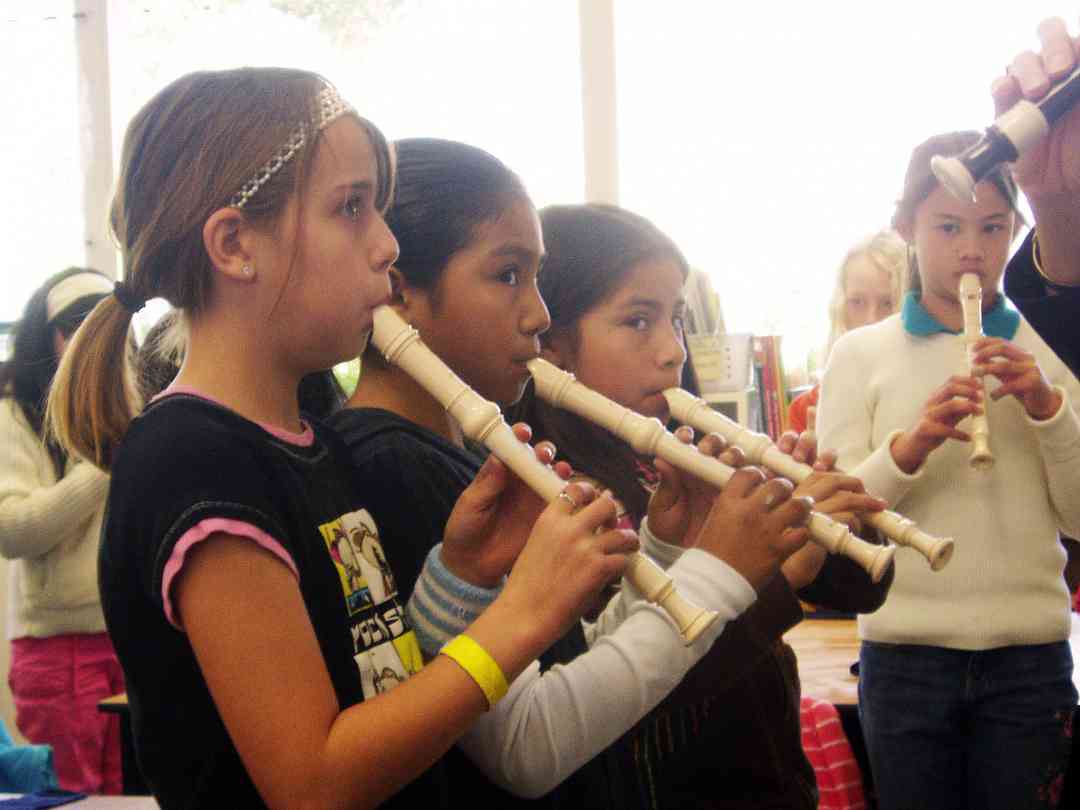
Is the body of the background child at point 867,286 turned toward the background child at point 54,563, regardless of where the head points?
no

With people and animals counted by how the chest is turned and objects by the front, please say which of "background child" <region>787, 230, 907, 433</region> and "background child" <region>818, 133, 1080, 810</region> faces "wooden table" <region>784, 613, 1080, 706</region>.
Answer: "background child" <region>787, 230, 907, 433</region>

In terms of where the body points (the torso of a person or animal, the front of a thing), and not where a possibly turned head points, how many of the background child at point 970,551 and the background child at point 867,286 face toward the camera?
2

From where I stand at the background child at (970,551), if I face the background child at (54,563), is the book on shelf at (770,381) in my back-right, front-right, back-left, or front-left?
front-right

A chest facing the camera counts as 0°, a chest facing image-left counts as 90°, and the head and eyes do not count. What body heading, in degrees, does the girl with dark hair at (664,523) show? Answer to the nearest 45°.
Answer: approximately 315°

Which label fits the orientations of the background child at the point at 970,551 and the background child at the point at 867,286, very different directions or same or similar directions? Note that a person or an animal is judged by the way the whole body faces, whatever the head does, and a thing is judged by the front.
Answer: same or similar directions

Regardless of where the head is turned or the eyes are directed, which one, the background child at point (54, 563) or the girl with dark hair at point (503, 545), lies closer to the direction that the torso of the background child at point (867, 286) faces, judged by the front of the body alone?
the girl with dark hair

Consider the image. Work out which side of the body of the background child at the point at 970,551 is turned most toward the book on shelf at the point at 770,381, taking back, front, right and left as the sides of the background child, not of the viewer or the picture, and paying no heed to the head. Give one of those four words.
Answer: back

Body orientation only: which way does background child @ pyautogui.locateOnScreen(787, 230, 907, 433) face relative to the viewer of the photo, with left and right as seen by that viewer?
facing the viewer

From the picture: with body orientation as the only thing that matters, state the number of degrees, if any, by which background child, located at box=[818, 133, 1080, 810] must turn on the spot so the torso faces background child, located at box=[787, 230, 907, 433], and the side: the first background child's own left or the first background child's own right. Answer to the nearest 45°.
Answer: approximately 180°

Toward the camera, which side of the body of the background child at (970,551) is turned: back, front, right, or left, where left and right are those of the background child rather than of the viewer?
front

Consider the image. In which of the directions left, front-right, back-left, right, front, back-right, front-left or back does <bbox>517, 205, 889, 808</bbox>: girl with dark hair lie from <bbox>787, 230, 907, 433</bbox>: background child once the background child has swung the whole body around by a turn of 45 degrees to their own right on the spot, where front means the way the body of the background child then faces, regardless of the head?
front-left

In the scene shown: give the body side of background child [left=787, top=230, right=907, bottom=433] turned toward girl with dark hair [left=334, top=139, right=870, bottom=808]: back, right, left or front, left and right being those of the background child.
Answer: front

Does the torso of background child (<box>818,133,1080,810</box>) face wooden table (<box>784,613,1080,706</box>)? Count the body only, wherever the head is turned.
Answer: no

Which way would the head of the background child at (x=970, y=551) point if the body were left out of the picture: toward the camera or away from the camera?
toward the camera
